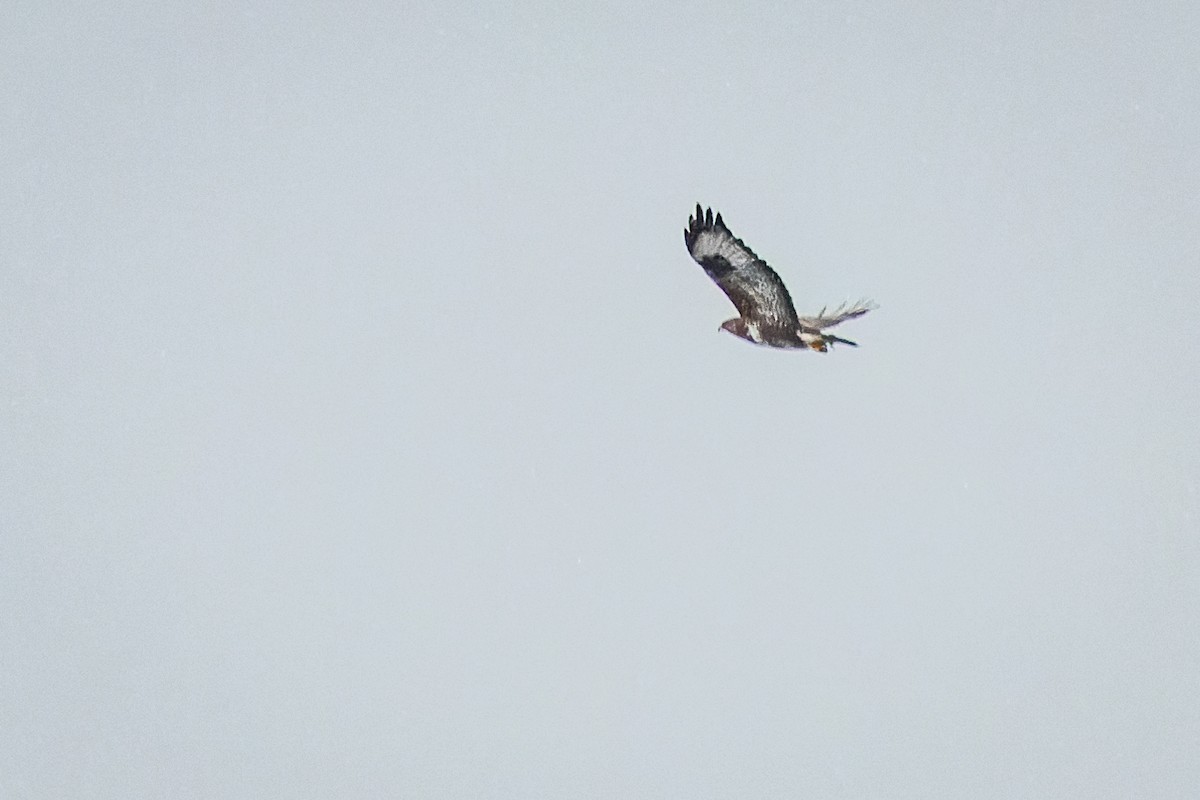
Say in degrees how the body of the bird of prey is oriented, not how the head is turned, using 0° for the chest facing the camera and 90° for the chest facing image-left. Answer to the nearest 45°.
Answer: approximately 90°
